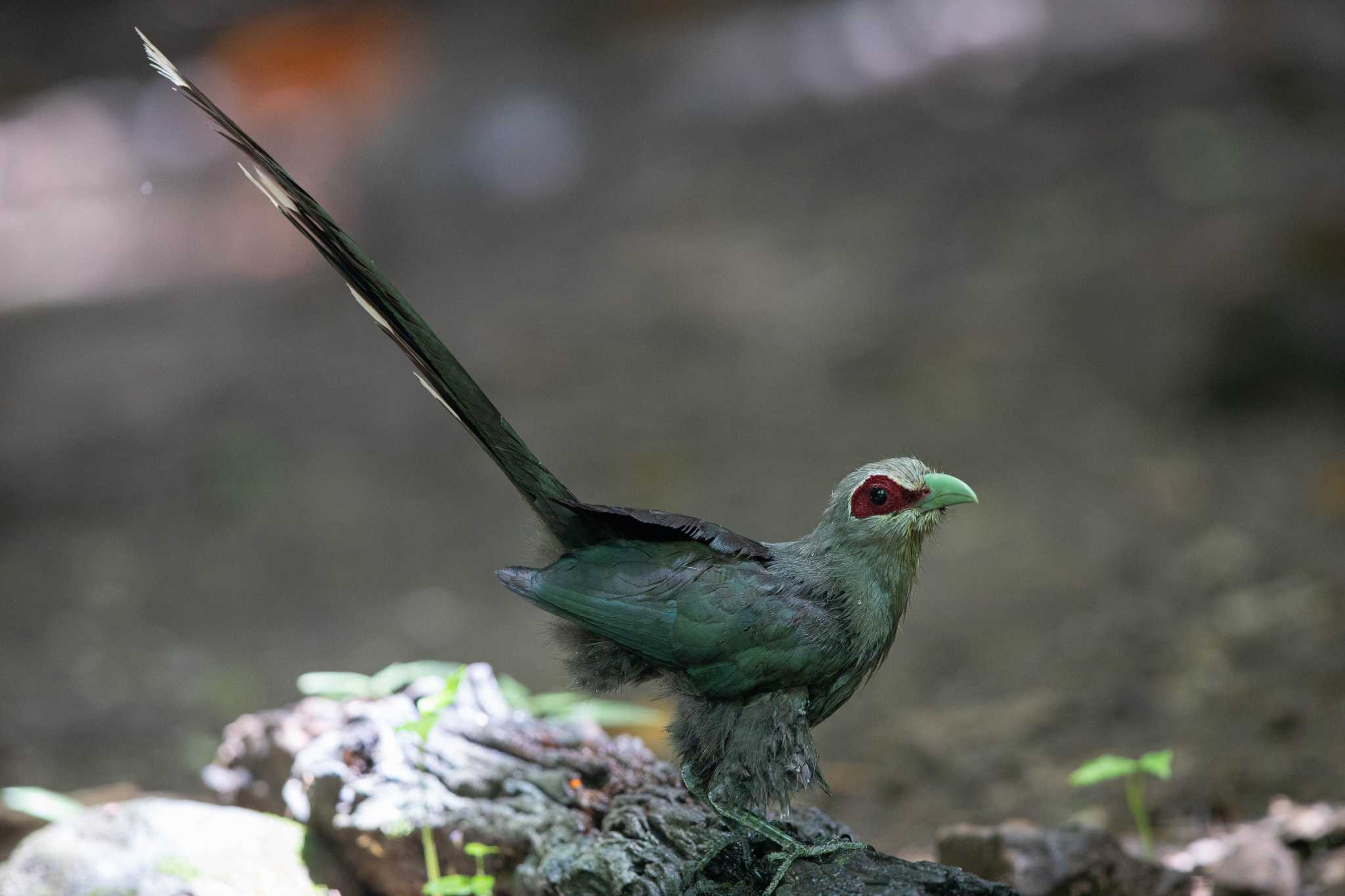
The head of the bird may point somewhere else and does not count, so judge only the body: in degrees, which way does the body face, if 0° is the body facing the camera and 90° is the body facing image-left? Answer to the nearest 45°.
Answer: approximately 270°

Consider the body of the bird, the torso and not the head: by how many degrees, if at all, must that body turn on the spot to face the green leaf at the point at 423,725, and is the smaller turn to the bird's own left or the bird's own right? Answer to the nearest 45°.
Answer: approximately 135° to the bird's own left

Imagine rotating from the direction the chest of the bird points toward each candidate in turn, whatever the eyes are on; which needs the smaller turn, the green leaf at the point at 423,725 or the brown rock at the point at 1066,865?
the brown rock

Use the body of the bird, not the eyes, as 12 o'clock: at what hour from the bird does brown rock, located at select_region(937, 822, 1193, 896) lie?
The brown rock is roughly at 11 o'clock from the bird.

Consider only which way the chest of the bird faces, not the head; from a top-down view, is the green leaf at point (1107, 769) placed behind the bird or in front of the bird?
in front

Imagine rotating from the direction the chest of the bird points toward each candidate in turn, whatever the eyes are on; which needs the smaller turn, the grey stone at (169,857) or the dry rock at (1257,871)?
the dry rock

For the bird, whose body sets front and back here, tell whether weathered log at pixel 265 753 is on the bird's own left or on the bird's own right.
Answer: on the bird's own left

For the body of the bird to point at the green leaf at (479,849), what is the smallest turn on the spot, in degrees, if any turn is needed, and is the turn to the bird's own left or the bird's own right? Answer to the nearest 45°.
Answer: approximately 135° to the bird's own right

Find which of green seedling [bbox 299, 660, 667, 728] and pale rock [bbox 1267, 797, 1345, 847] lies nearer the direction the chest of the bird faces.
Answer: the pale rock

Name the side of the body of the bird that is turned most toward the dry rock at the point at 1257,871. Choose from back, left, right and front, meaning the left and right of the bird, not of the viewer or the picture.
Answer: front

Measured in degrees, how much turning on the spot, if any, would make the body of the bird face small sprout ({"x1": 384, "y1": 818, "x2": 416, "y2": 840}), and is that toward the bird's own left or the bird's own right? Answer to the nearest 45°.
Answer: approximately 135° to the bird's own left

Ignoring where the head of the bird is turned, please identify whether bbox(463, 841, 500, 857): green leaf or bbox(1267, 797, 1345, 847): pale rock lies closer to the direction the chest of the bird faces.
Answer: the pale rock
